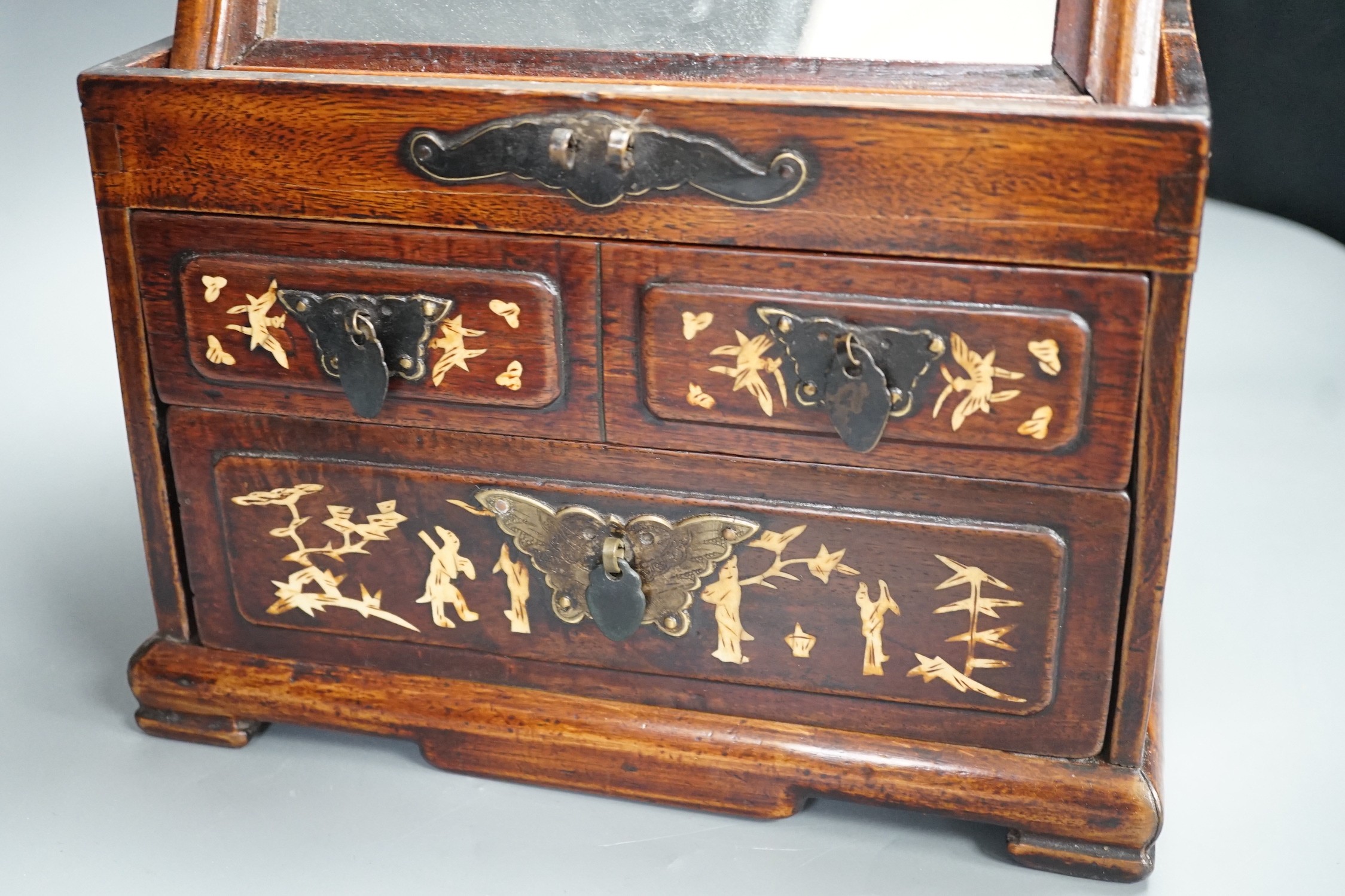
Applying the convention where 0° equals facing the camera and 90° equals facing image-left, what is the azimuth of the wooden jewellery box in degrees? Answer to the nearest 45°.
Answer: approximately 0°
